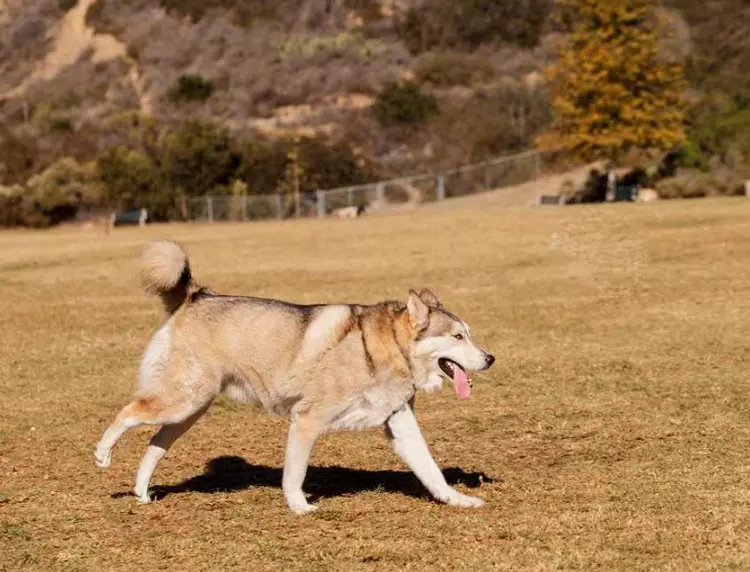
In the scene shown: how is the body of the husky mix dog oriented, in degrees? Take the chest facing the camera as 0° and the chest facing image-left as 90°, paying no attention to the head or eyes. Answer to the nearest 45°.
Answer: approximately 270°

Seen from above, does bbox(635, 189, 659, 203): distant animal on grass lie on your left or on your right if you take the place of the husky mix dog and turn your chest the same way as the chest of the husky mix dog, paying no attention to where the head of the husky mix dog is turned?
on your left
